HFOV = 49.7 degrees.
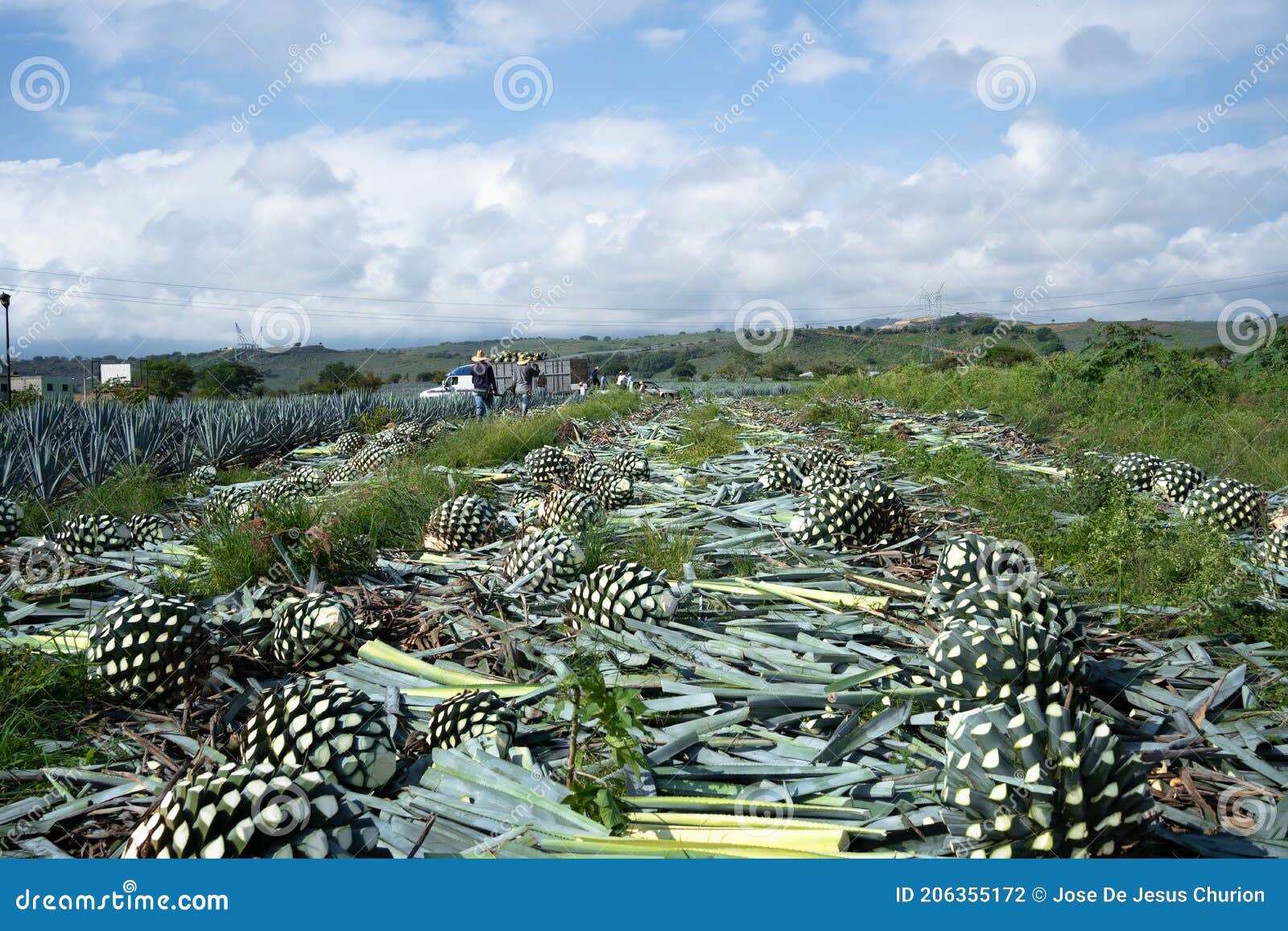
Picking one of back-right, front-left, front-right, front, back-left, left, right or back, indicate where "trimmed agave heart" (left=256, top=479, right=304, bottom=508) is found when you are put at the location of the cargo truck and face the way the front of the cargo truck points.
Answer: left

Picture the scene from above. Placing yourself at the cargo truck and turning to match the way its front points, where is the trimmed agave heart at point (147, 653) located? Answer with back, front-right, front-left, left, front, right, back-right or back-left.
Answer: left

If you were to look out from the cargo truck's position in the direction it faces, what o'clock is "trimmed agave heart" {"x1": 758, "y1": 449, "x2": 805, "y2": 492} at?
The trimmed agave heart is roughly at 9 o'clock from the cargo truck.

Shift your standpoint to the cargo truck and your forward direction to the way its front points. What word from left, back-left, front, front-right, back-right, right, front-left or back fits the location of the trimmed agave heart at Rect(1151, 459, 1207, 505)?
left

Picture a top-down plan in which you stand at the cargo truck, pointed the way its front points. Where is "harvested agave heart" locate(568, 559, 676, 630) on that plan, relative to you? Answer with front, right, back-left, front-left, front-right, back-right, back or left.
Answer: left

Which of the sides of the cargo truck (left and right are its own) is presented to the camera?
left

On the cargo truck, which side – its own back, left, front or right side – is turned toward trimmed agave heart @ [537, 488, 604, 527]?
left
